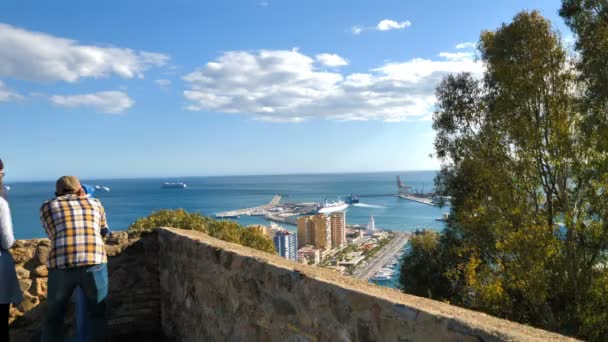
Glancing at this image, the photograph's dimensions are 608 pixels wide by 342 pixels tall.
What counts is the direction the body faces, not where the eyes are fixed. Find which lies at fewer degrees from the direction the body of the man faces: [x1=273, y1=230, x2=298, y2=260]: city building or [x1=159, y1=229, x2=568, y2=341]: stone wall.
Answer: the city building

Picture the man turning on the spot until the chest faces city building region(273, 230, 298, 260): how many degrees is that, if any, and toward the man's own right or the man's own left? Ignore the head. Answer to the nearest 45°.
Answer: approximately 45° to the man's own right

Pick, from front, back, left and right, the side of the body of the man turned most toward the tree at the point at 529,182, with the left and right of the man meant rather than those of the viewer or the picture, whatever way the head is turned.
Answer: right

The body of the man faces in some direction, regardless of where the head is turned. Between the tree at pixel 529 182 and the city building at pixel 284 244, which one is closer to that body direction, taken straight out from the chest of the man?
the city building

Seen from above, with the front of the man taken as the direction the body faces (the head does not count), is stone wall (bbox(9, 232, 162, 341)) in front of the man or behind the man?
in front

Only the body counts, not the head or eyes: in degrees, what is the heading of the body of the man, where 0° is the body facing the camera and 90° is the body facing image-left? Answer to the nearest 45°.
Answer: approximately 180°

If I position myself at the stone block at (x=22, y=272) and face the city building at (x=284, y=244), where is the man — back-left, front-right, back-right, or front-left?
back-right

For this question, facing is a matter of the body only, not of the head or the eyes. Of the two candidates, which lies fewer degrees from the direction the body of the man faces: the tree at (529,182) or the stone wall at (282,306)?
the tree

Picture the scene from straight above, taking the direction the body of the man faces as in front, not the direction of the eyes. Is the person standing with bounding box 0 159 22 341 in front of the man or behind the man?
in front
